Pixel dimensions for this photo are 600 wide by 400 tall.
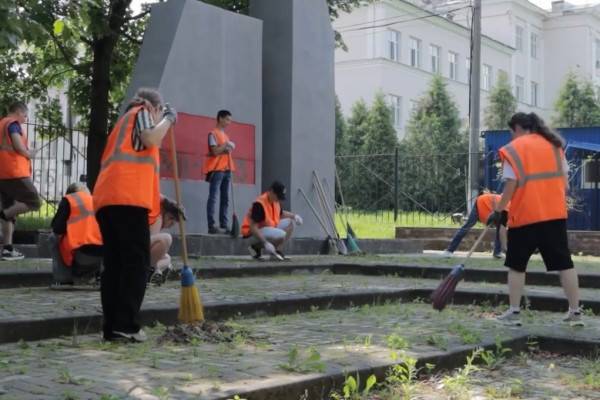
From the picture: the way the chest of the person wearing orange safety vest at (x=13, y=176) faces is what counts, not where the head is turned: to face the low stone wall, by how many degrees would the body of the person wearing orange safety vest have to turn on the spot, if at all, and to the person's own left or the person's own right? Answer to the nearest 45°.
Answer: approximately 45° to the person's own left

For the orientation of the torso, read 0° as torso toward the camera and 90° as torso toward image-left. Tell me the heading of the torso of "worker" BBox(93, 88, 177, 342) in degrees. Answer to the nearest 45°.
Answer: approximately 225°

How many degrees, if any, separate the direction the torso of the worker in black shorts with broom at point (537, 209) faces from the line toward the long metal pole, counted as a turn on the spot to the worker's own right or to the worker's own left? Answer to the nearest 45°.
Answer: approximately 45° to the worker's own right

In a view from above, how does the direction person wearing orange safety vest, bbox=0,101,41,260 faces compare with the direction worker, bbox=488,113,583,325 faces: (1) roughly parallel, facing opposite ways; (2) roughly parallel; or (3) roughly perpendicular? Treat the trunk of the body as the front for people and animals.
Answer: roughly perpendicular

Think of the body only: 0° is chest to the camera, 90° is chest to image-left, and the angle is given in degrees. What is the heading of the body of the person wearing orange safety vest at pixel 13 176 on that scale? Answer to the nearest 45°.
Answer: approximately 270°

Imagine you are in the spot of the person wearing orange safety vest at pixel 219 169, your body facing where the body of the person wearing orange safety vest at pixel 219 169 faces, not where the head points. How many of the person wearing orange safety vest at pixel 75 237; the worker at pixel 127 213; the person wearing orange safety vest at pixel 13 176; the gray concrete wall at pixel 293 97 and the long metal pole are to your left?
2

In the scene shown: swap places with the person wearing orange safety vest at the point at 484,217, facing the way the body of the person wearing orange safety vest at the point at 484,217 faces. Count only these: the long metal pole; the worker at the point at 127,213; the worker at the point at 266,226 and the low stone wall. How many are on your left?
2

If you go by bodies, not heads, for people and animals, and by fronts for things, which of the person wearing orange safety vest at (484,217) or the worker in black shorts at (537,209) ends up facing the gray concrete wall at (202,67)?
the worker in black shorts

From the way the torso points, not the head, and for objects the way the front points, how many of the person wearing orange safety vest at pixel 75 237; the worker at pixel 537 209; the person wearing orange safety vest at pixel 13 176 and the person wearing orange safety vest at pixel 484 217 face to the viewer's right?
2

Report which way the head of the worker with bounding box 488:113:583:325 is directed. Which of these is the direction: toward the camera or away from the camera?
away from the camera
